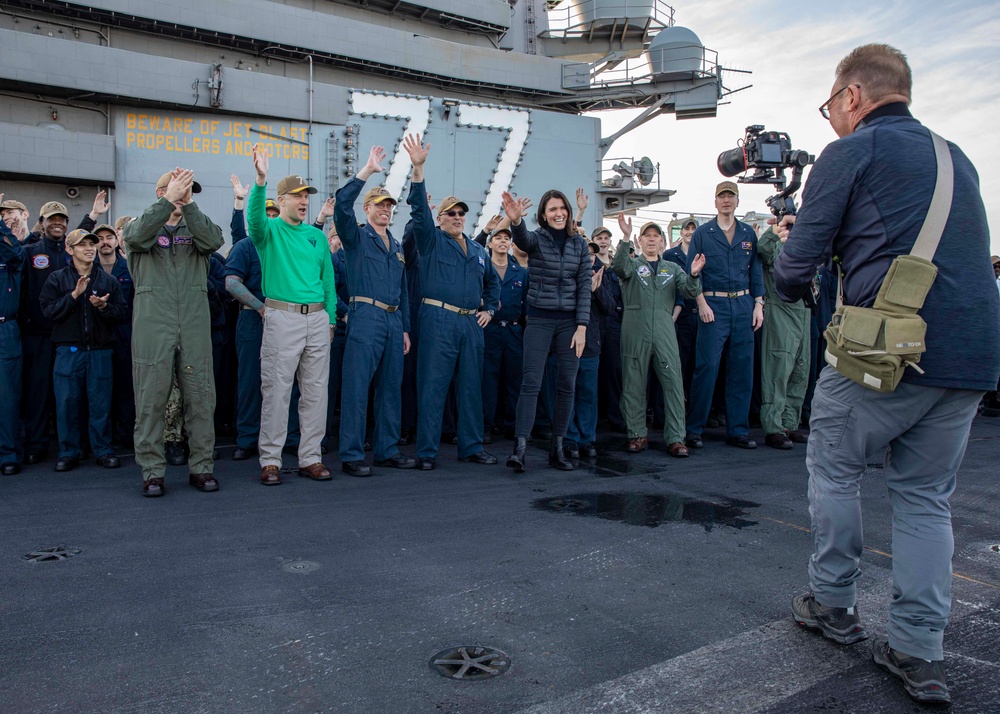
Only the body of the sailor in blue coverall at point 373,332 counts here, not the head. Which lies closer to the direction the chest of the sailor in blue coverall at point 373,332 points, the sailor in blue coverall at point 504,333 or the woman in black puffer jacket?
the woman in black puffer jacket

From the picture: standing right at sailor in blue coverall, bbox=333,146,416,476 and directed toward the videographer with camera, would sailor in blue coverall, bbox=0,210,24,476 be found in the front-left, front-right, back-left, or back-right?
back-right

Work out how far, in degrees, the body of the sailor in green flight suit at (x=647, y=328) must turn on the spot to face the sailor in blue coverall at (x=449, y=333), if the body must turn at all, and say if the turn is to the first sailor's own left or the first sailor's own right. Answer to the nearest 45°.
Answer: approximately 45° to the first sailor's own right

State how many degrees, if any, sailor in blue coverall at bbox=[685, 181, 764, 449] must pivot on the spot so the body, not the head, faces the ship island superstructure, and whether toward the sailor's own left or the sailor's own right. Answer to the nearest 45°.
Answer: approximately 135° to the sailor's own right

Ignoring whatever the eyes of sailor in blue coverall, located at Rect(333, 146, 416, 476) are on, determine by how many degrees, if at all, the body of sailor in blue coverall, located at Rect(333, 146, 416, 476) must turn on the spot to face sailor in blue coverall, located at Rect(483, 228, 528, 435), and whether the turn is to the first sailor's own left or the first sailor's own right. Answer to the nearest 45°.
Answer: approximately 90° to the first sailor's own left

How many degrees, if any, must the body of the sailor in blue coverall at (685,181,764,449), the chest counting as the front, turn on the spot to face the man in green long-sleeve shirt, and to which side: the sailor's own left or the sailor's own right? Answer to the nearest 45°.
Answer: approximately 45° to the sailor's own right

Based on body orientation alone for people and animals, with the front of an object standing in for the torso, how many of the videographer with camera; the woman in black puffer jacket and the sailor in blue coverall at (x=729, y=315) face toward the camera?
2

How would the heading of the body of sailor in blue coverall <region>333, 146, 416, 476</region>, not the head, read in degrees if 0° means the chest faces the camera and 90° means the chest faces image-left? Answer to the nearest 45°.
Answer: approximately 315°

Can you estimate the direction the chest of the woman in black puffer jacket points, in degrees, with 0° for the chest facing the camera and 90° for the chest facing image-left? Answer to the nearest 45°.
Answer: approximately 0°

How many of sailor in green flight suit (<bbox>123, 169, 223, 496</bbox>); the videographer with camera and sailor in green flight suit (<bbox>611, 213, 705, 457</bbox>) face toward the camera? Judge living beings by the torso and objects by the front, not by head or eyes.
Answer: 2
